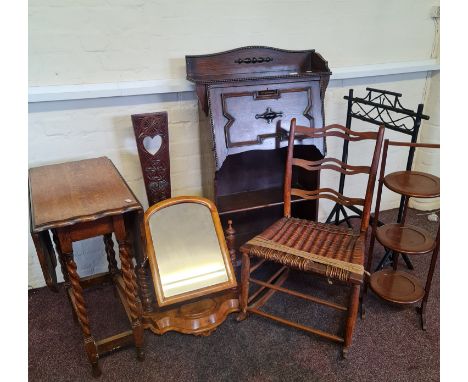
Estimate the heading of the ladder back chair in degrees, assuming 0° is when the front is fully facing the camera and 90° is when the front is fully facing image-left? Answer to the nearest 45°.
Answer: approximately 45°

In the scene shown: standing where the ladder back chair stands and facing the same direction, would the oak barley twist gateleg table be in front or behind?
in front

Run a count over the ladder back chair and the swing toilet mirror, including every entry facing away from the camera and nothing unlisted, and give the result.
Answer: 0

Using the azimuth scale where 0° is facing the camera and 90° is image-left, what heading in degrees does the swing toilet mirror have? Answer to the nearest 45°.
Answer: approximately 0°
